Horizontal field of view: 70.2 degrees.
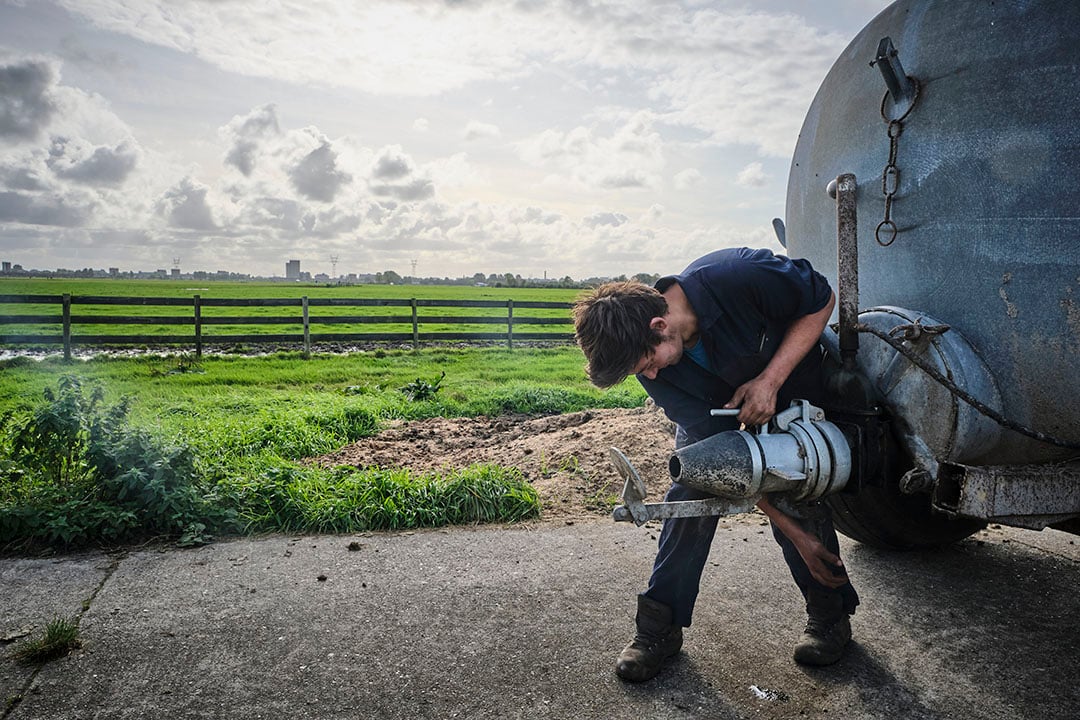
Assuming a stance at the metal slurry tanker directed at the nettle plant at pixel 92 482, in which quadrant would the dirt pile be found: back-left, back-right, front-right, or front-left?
front-right

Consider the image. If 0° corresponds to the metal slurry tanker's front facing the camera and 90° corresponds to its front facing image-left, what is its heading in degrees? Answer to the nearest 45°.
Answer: approximately 225°

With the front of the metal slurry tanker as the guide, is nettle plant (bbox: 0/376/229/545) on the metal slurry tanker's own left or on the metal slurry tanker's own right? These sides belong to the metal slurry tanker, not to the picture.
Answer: on the metal slurry tanker's own left

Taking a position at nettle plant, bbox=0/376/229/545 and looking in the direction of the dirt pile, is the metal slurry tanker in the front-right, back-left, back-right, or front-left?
front-right

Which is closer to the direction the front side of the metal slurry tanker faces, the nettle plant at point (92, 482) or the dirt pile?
the dirt pile

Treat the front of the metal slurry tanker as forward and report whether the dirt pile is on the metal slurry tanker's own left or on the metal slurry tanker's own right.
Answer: on the metal slurry tanker's own left
